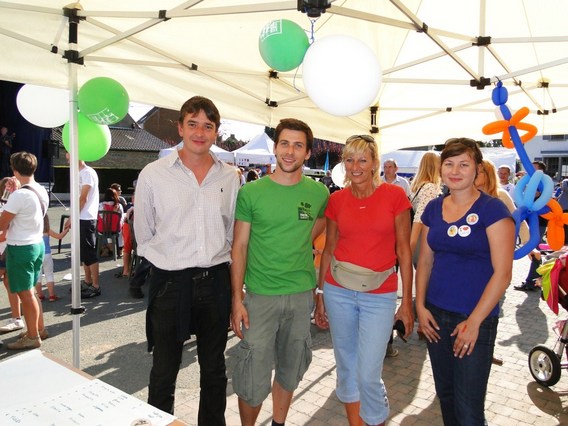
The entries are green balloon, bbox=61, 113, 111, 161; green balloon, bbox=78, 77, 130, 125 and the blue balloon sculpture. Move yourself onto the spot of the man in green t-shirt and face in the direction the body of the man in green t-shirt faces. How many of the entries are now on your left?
1

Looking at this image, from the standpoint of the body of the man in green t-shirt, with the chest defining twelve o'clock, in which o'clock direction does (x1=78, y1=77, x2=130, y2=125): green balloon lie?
The green balloon is roughly at 4 o'clock from the man in green t-shirt.

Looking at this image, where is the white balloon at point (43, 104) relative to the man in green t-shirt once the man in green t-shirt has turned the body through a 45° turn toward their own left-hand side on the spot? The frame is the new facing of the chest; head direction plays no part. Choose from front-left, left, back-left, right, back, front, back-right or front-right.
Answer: back

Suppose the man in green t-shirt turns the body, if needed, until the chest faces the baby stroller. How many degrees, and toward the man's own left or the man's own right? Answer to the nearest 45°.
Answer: approximately 135° to the man's own left

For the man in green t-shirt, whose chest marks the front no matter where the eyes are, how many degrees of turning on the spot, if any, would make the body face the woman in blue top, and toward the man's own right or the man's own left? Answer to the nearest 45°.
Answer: approximately 90° to the man's own left

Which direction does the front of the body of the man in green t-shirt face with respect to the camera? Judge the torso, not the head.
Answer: toward the camera

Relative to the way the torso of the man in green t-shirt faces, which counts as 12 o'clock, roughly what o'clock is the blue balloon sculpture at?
The blue balloon sculpture is roughly at 9 o'clock from the man in green t-shirt.

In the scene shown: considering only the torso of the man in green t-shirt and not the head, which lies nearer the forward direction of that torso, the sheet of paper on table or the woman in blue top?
the sheet of paper on table

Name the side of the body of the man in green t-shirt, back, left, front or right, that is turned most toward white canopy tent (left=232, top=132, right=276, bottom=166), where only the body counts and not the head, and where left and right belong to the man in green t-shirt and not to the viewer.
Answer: back
